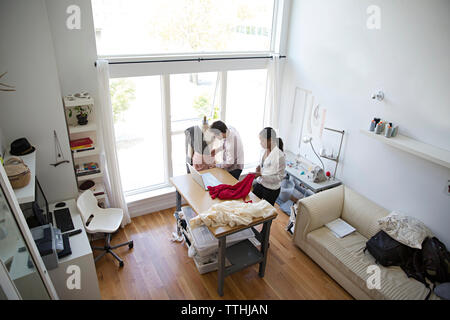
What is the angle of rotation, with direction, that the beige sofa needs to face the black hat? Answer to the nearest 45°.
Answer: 0° — it already faces it

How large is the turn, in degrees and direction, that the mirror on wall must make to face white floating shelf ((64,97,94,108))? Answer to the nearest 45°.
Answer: approximately 45° to its left

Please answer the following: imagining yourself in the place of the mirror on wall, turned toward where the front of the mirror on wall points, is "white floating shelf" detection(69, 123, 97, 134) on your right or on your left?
on your left

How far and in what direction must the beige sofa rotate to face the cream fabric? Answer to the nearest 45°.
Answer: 0° — it already faces it

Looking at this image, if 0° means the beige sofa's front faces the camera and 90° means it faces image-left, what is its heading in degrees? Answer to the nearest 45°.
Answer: approximately 45°

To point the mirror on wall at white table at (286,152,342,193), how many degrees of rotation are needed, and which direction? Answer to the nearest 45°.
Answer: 0° — it already faces it

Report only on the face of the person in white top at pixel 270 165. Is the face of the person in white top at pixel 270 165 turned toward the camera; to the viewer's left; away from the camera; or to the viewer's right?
to the viewer's left

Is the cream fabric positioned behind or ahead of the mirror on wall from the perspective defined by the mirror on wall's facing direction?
ahead
